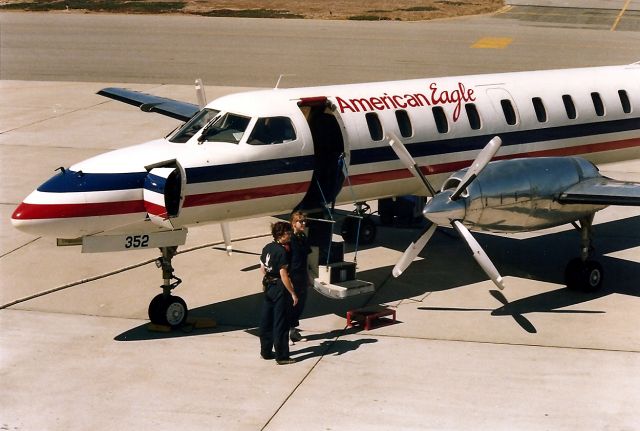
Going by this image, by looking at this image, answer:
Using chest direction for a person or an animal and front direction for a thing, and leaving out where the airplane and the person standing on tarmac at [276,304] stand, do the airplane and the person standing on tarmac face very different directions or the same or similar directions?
very different directions

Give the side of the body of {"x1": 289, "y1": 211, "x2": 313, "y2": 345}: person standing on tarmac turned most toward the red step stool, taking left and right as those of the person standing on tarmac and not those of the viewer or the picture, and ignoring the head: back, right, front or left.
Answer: left

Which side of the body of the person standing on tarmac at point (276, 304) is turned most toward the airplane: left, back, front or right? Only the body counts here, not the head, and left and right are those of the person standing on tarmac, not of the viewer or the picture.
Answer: front

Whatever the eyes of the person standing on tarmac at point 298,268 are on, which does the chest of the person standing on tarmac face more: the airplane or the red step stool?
the red step stool

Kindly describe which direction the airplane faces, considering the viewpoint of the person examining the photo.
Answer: facing the viewer and to the left of the viewer

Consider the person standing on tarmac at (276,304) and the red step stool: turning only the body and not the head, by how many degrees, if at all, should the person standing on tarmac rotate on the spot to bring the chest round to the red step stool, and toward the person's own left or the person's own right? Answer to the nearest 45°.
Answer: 0° — they already face it

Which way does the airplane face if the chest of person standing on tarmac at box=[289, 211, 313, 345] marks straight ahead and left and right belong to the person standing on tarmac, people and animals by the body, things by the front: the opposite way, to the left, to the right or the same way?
to the right

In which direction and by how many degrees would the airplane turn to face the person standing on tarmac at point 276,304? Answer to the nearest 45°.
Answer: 0° — it already faces them

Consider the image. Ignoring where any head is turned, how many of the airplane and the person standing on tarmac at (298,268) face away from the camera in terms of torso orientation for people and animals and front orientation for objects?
0

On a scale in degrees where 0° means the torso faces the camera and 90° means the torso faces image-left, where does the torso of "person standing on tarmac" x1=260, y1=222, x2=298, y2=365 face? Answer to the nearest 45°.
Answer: approximately 225°

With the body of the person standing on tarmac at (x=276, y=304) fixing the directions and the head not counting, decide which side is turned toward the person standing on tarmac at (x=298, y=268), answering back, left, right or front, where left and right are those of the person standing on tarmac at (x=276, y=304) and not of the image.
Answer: front
